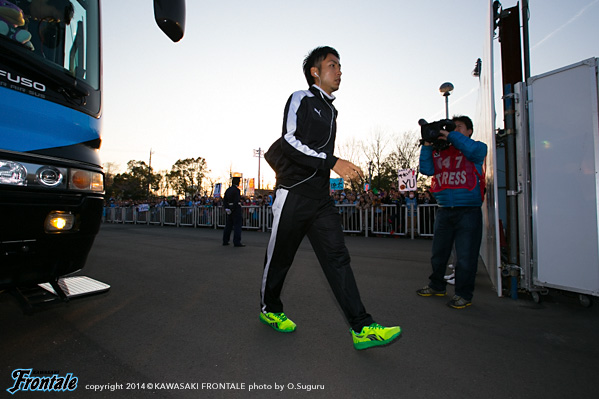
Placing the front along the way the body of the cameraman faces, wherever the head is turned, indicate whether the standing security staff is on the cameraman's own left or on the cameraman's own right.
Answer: on the cameraman's own right

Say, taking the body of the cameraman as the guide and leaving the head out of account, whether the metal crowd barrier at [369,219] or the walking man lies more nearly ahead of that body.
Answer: the walking man

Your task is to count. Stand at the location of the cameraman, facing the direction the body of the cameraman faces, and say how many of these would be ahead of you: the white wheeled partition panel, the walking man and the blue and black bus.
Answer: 2

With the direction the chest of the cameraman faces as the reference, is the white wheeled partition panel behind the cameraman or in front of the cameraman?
behind

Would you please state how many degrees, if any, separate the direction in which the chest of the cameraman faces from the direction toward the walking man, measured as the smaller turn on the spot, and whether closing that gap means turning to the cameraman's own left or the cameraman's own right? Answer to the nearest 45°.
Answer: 0° — they already face them

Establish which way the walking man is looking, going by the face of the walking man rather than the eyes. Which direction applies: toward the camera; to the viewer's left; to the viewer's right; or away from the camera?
to the viewer's right

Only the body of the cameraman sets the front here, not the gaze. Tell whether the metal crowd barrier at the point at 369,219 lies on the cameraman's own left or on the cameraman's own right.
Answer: on the cameraman's own right

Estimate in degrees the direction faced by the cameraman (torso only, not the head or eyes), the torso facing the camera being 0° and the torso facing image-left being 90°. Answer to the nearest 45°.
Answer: approximately 45°

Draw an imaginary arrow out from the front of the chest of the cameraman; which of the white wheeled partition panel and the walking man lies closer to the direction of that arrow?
the walking man
